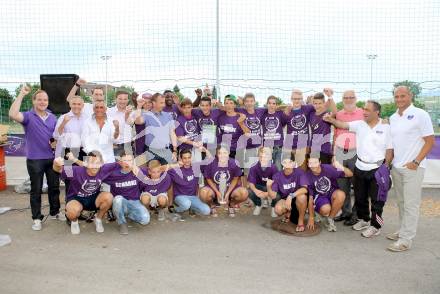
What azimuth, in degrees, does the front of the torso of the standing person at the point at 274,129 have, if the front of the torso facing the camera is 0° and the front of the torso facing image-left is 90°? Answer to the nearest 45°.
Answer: approximately 0°

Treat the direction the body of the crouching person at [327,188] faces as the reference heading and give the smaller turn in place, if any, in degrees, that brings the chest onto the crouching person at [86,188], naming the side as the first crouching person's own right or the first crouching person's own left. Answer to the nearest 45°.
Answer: approximately 90° to the first crouching person's own right

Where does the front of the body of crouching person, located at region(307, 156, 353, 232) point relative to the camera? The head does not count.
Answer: toward the camera

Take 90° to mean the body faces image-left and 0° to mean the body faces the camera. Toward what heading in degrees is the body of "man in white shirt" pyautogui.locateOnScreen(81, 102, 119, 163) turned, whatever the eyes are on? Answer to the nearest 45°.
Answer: approximately 0°

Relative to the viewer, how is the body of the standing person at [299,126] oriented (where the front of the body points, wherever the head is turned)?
toward the camera

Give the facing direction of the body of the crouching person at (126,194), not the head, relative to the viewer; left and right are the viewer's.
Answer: facing the viewer

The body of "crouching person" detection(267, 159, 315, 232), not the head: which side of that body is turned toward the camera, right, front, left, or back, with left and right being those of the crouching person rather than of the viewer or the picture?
front

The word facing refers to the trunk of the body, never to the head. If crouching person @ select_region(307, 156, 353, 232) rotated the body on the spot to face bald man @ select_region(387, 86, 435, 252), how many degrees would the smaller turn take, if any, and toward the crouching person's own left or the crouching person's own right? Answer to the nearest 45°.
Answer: approximately 45° to the crouching person's own left
